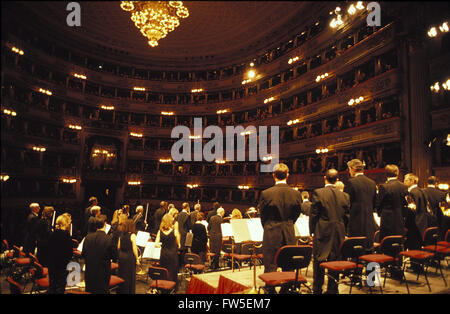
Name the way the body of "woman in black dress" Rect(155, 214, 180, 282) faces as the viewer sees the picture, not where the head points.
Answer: away from the camera

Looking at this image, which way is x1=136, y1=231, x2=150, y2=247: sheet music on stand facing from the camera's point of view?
toward the camera

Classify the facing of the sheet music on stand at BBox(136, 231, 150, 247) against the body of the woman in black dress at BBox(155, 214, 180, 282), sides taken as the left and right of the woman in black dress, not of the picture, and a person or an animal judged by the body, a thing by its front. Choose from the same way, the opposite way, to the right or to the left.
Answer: the opposite way

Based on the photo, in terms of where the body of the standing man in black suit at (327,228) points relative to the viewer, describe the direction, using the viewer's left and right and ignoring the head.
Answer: facing away from the viewer

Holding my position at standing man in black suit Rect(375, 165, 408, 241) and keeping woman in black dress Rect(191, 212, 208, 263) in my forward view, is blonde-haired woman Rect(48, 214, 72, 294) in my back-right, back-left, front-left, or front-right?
front-left

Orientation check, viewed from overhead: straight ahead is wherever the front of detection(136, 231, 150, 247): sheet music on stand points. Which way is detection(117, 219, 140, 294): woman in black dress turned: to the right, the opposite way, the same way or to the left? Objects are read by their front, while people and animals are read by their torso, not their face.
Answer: the opposite way

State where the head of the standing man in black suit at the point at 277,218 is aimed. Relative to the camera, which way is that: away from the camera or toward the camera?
away from the camera

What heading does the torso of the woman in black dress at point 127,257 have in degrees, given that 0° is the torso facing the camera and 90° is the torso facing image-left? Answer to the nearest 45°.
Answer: approximately 180°

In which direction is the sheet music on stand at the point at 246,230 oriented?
toward the camera

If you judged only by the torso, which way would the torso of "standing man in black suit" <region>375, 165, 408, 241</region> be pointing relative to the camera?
away from the camera

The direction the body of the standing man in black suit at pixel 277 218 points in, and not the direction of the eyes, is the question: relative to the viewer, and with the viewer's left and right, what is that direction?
facing away from the viewer

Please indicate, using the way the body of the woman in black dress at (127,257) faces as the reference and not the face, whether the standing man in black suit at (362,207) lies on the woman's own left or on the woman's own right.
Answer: on the woman's own right

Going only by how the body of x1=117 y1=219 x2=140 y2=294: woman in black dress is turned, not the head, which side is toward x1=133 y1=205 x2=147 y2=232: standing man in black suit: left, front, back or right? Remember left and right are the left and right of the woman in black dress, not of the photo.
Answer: front
